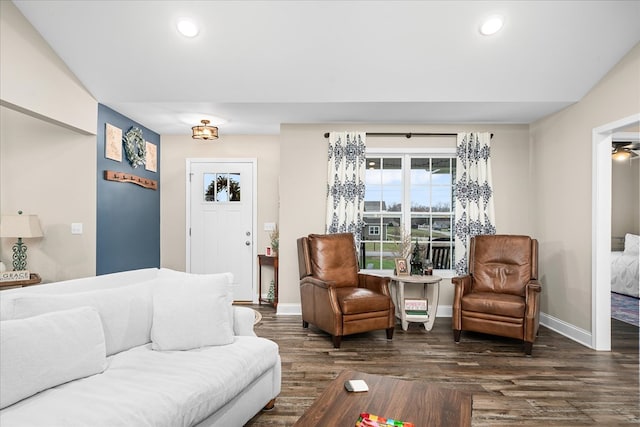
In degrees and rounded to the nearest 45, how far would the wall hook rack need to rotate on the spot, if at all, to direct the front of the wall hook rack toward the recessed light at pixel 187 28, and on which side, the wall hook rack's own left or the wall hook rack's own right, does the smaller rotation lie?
approximately 45° to the wall hook rack's own right

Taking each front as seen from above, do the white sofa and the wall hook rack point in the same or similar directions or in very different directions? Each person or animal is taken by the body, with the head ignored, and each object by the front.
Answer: same or similar directions

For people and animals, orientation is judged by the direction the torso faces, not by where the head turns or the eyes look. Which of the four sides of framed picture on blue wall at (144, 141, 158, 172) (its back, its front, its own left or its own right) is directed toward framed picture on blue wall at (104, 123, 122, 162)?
right

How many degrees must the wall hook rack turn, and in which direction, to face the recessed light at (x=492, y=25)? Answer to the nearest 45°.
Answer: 0° — it already faces it

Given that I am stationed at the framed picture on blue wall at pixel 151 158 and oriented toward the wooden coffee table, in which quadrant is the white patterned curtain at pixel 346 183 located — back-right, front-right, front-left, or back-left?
front-left

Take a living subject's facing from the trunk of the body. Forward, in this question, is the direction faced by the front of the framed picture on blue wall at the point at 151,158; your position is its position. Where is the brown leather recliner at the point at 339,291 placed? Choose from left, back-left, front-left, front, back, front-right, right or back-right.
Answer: front

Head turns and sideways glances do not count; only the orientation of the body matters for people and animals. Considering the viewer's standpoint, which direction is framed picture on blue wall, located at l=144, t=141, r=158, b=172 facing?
facing the viewer and to the right of the viewer

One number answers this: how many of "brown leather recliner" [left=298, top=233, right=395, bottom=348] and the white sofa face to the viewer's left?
0

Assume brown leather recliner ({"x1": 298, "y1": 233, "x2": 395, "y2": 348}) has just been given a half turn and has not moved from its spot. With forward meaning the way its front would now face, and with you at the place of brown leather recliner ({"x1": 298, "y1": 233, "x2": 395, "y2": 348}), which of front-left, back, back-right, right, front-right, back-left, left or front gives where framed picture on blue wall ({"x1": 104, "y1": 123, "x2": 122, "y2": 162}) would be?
front-left

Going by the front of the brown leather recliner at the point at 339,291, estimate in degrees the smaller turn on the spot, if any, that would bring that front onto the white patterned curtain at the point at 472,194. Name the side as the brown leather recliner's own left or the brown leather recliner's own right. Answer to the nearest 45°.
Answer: approximately 90° to the brown leather recliner's own left

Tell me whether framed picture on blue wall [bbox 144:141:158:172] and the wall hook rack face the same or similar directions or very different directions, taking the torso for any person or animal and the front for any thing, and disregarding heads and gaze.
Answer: same or similar directions
